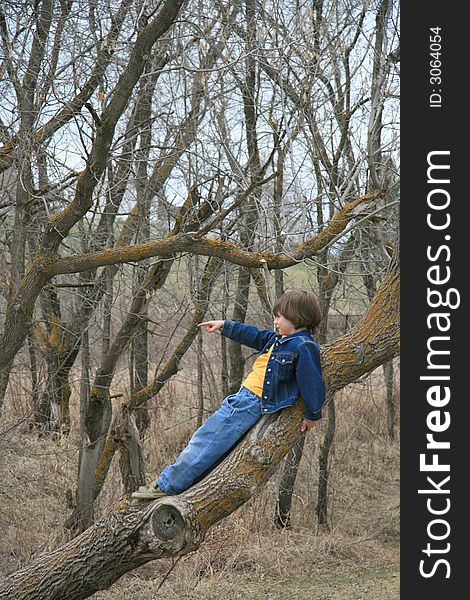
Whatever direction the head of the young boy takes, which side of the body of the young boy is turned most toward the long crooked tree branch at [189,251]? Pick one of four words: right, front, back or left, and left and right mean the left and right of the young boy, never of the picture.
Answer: right

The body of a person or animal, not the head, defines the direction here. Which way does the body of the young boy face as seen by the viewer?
to the viewer's left

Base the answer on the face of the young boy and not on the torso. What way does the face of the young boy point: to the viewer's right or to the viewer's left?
to the viewer's left

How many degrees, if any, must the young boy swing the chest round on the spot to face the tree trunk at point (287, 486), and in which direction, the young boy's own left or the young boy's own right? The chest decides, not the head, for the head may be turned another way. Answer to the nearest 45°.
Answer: approximately 90° to the young boy's own right

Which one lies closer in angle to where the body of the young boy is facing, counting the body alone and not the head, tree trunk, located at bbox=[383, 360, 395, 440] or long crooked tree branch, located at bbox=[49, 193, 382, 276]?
the long crooked tree branch
